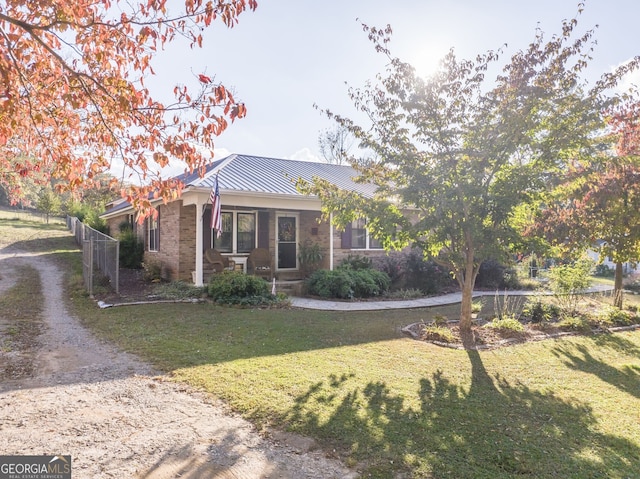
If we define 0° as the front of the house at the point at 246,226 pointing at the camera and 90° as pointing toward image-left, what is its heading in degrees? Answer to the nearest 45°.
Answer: approximately 315°

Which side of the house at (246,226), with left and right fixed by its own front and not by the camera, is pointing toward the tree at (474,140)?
front

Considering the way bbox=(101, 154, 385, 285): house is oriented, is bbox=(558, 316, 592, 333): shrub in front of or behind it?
in front

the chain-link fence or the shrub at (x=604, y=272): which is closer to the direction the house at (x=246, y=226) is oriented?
the shrub

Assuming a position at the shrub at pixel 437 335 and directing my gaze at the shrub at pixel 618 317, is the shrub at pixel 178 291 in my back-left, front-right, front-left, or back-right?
back-left

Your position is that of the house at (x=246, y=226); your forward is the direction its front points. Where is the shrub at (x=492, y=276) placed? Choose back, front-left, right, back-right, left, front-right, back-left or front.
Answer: front-left

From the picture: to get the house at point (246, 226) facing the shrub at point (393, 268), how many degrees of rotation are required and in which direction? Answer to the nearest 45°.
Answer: approximately 45° to its left

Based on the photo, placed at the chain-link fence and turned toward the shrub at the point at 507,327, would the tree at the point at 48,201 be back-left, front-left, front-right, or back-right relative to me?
back-left

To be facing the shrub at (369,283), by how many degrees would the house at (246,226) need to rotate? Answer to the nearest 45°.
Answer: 0° — it already faces it

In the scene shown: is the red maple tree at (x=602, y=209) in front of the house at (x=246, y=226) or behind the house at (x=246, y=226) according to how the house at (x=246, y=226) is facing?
in front
